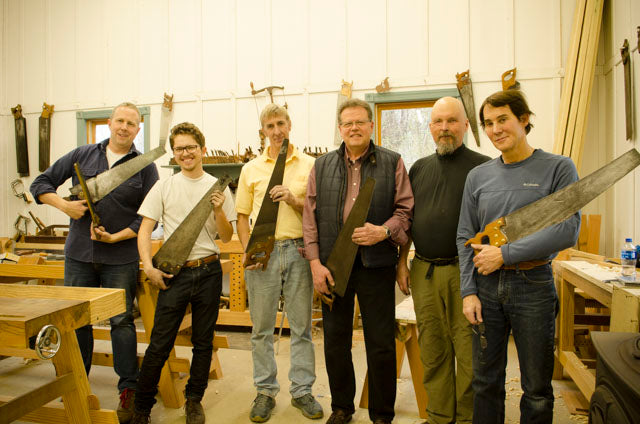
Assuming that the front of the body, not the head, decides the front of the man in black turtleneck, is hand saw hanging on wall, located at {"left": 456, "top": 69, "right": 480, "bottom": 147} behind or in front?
behind

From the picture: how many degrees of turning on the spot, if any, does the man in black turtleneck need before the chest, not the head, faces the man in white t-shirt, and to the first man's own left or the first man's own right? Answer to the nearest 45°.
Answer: approximately 90° to the first man's own right

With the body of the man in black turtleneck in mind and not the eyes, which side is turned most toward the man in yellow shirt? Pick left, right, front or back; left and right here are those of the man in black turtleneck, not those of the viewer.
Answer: right

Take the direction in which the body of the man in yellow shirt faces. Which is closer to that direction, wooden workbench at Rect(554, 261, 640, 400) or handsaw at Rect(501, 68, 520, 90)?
the wooden workbench

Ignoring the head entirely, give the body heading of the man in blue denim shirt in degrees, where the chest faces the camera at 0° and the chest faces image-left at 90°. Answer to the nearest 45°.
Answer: approximately 0°

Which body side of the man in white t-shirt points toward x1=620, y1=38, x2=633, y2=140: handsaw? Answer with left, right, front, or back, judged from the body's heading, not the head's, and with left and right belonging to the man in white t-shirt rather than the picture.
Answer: left

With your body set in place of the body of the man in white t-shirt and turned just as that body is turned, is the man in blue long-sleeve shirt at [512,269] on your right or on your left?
on your left

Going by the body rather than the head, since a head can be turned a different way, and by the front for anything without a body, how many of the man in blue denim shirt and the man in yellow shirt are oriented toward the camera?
2
